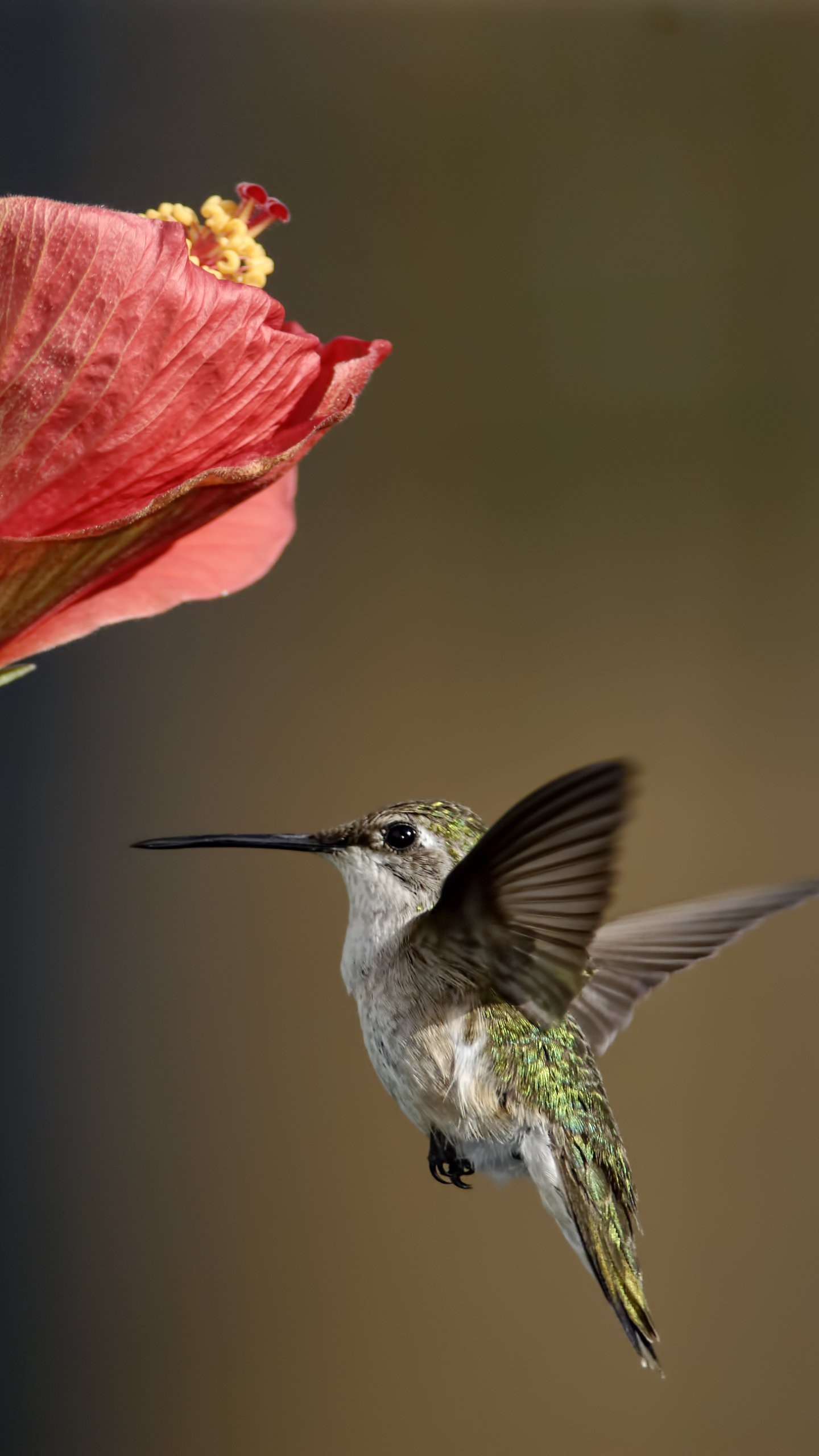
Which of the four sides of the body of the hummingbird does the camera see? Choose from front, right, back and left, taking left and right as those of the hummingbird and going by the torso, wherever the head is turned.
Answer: left
